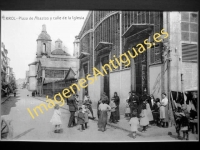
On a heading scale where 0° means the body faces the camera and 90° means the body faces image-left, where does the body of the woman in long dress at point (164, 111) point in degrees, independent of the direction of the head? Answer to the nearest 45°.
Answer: approximately 45°

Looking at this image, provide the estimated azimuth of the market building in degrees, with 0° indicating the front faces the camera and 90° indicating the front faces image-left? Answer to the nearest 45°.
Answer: approximately 45°

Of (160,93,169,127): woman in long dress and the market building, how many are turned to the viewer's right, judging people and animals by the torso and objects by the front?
0

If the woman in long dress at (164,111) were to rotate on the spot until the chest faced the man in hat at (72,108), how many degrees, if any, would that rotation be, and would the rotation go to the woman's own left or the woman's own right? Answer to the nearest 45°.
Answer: approximately 45° to the woman's own right
